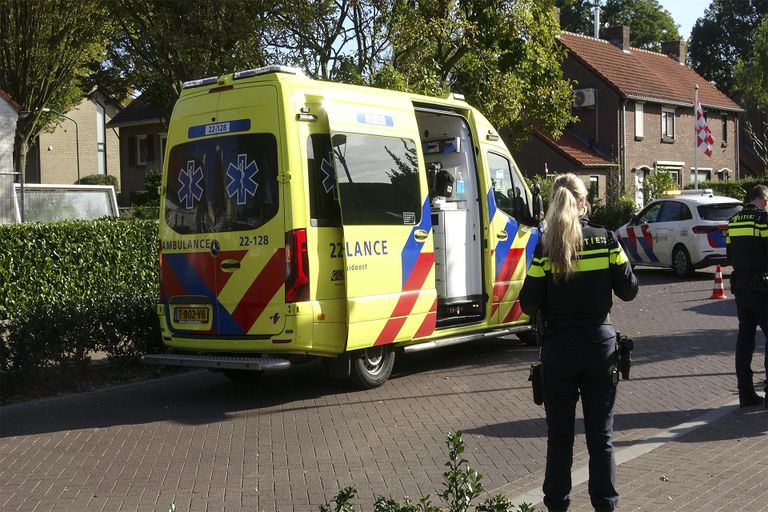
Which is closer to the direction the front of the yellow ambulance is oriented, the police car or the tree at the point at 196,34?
the police car

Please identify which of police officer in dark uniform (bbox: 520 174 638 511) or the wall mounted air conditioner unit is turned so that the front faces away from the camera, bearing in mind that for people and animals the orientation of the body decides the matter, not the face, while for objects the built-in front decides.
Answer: the police officer in dark uniform

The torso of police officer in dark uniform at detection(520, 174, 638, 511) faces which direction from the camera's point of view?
away from the camera

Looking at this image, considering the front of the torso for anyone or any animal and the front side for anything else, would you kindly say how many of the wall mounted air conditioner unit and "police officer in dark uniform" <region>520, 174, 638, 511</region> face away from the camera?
1

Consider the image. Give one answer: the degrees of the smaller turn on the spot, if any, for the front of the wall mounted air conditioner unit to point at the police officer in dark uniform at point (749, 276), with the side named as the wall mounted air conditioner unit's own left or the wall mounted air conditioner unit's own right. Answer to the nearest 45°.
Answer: approximately 45° to the wall mounted air conditioner unit's own left

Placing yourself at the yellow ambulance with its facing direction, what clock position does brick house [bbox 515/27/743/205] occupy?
The brick house is roughly at 11 o'clock from the yellow ambulance.

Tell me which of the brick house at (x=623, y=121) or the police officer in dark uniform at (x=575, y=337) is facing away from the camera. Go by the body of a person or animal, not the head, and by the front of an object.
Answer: the police officer in dark uniform

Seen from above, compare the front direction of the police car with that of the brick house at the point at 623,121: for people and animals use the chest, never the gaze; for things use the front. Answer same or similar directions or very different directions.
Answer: very different directions

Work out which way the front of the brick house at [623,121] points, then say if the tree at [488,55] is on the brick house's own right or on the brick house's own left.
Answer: on the brick house's own right

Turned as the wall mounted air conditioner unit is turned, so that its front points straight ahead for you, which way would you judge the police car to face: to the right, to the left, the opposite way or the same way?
to the right

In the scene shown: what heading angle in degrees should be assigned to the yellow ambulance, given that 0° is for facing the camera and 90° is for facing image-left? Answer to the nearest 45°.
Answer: approximately 225°

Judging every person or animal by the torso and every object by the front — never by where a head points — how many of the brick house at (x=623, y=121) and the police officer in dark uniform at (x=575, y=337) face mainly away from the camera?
1
